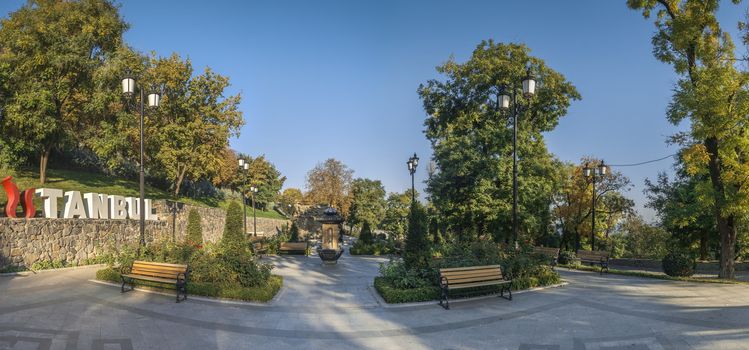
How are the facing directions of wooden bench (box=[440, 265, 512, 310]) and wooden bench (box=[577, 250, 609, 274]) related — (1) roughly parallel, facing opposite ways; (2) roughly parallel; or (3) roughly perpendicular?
roughly perpendicular

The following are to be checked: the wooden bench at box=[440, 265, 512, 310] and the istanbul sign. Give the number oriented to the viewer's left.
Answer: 0

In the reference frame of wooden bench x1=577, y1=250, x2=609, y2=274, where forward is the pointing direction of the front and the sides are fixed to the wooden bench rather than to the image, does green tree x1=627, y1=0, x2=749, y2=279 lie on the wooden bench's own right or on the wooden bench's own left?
on the wooden bench's own left

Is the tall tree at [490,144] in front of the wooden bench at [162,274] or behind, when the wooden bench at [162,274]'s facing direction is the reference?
behind

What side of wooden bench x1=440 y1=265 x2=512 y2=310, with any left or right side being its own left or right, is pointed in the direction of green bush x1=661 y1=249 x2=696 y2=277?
left

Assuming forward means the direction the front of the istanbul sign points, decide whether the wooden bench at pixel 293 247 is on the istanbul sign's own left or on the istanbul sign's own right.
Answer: on the istanbul sign's own left

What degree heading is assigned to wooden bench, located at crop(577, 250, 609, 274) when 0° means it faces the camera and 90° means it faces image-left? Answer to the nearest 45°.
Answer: approximately 45°

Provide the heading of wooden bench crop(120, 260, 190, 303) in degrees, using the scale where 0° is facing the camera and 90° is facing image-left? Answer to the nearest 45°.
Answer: approximately 45°

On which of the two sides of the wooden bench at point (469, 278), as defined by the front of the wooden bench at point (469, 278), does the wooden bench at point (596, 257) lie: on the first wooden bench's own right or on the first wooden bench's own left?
on the first wooden bench's own left

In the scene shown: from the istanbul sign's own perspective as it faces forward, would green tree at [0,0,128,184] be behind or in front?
behind
